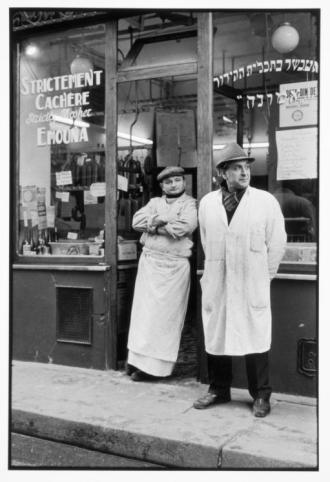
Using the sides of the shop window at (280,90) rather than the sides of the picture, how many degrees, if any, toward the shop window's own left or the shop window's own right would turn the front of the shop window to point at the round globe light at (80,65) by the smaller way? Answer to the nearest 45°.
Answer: approximately 90° to the shop window's own right

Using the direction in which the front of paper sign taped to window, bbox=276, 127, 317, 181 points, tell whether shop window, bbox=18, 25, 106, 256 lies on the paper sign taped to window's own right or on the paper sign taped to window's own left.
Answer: on the paper sign taped to window's own right

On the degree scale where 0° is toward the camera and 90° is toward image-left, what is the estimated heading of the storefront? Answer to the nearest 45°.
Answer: approximately 0°

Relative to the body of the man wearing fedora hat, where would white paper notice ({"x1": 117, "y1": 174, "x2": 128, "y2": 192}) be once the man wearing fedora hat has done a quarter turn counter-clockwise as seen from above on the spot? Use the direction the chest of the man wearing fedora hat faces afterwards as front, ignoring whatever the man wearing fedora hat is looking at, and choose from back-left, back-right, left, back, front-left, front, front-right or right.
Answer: back-left

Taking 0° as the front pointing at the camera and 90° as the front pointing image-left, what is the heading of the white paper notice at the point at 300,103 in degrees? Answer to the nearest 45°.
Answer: approximately 0°

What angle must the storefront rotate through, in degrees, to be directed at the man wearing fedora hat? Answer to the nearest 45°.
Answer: approximately 45° to its left

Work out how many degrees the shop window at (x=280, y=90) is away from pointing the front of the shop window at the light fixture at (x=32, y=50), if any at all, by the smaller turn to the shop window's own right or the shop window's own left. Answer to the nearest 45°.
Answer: approximately 90° to the shop window's own right
